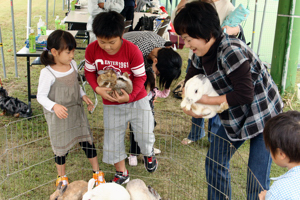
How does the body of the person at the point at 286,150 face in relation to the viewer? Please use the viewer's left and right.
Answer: facing away from the viewer and to the left of the viewer

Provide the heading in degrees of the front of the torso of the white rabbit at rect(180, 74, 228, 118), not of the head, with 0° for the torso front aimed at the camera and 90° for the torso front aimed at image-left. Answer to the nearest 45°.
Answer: approximately 90°

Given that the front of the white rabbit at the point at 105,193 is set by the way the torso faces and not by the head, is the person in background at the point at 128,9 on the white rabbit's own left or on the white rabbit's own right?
on the white rabbit's own right

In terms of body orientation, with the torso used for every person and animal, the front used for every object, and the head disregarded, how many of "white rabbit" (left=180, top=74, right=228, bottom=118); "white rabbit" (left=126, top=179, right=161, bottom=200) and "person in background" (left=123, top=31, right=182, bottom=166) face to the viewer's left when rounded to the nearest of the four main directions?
1

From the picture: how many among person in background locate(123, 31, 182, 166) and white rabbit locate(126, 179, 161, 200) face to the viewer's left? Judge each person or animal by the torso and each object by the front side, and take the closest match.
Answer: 0

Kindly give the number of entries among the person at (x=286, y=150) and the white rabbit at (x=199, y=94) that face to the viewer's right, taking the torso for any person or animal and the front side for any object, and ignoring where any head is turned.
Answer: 0

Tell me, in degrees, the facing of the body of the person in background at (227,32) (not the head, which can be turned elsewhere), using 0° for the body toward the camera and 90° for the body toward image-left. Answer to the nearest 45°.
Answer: approximately 45°

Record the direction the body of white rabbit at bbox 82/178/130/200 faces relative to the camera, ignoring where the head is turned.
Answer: to the viewer's left

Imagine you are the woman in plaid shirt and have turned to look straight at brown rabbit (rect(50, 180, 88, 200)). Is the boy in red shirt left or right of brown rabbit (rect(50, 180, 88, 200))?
right

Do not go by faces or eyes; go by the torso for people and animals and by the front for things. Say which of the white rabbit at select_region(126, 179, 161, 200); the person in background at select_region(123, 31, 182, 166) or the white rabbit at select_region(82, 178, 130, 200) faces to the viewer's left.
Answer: the white rabbit at select_region(82, 178, 130, 200)

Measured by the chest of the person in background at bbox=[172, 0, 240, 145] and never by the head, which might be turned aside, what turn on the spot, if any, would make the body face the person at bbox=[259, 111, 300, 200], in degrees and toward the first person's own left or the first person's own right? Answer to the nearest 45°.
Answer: approximately 45° to the first person's own left
